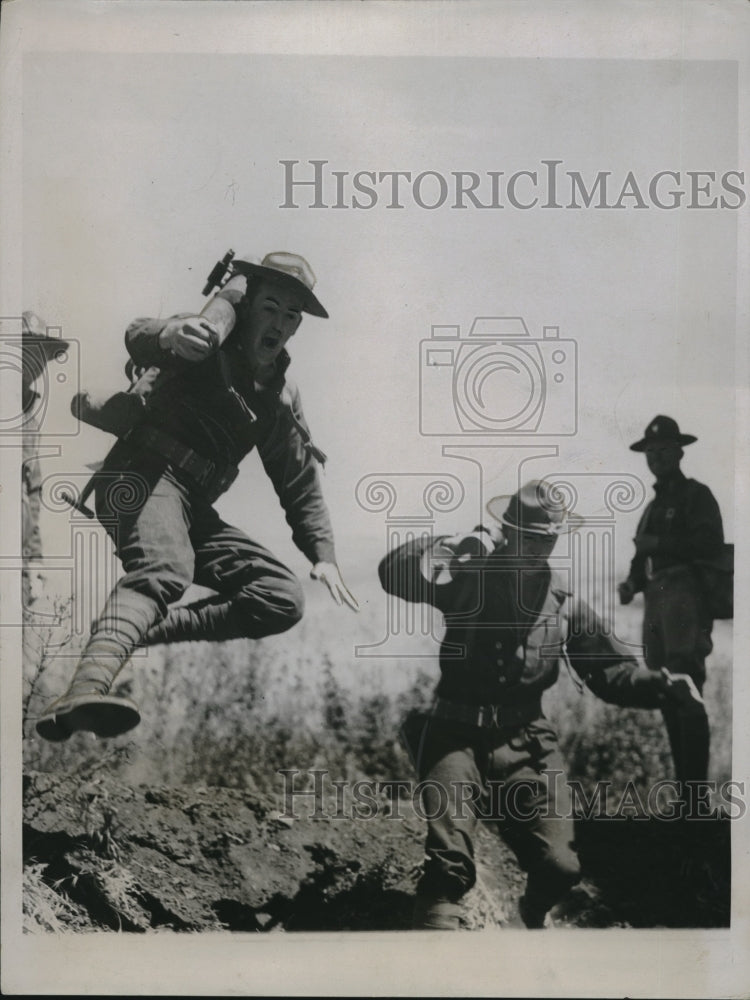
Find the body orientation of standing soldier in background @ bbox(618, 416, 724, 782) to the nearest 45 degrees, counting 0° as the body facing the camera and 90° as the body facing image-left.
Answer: approximately 45°

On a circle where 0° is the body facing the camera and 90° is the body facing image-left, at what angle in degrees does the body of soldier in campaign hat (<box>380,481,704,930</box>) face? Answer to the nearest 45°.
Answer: approximately 0°
